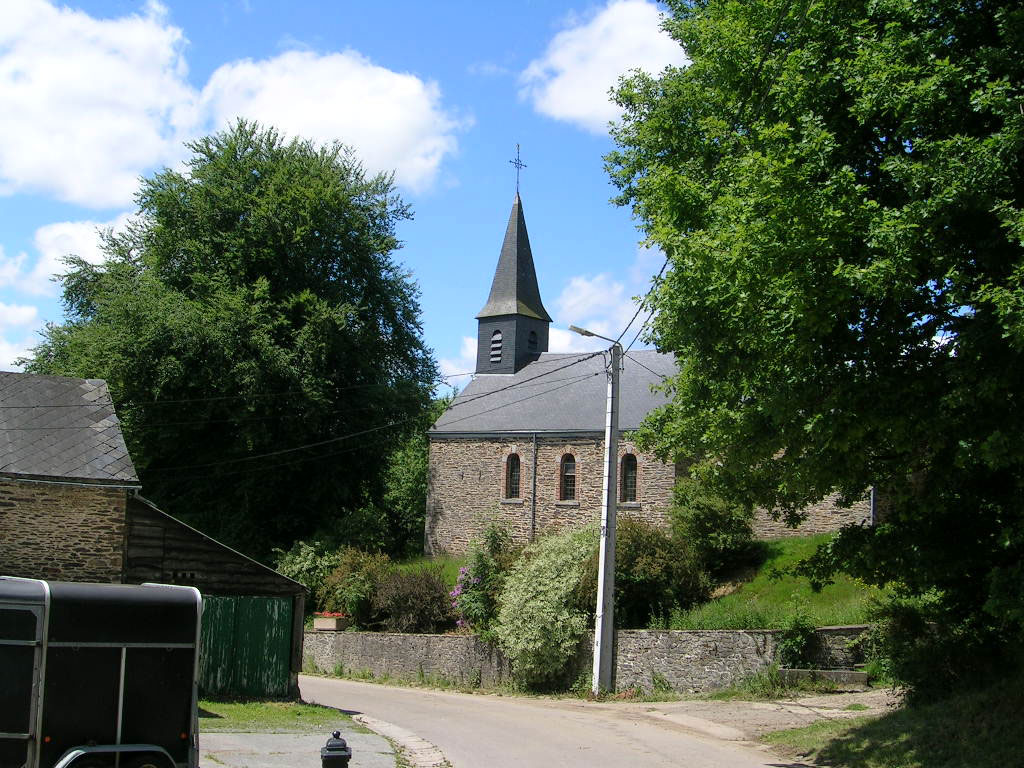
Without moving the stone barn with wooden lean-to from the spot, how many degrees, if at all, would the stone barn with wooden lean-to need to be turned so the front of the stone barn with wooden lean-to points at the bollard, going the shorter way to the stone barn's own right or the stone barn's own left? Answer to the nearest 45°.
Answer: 0° — it already faces it

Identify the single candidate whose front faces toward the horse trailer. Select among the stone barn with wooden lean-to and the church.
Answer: the stone barn with wooden lean-to

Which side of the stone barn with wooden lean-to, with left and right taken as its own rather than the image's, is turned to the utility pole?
left

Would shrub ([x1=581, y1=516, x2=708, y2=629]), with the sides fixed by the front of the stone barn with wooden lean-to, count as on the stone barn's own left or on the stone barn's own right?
on the stone barn's own left

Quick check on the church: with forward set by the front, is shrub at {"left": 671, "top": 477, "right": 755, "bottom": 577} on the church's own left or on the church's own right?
on the church's own left

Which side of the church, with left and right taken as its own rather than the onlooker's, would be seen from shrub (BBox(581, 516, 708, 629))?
left

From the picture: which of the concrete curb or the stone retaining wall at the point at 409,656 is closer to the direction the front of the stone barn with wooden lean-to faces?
the concrete curb

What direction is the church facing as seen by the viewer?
to the viewer's left
